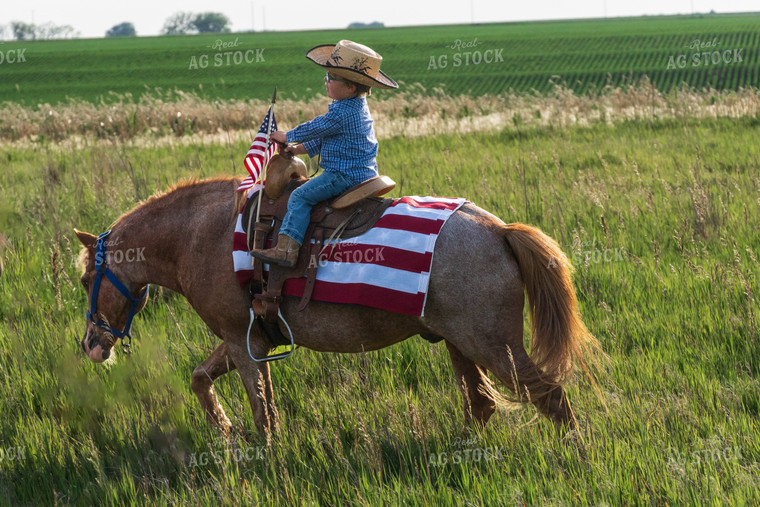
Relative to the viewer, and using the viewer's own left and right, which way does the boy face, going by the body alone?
facing to the left of the viewer

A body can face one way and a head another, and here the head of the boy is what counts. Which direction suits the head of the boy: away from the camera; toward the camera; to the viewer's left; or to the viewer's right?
to the viewer's left

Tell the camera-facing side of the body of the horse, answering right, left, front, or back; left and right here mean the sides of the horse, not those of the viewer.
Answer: left
